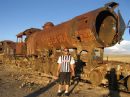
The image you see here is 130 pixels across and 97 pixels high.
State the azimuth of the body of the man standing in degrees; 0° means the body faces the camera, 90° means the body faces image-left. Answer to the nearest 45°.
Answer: approximately 0°

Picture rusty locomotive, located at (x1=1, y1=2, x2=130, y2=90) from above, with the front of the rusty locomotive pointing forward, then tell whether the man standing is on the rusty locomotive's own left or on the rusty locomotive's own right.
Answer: on the rusty locomotive's own right

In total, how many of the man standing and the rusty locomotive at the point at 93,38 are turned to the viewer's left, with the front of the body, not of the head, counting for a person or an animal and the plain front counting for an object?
0

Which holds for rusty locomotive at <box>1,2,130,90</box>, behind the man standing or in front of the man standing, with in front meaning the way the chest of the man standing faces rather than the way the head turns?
behind

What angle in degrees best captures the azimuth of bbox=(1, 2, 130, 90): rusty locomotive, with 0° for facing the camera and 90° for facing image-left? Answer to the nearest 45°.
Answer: approximately 315°
